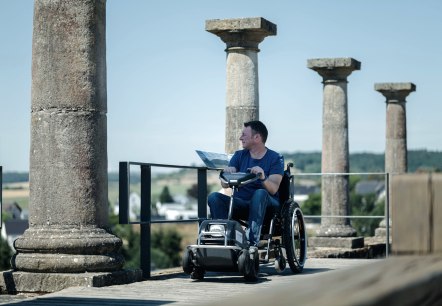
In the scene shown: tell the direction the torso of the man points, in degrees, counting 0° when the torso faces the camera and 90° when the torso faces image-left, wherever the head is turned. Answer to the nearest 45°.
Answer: approximately 45°

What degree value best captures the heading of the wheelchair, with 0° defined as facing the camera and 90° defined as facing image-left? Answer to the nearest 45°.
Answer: approximately 45°

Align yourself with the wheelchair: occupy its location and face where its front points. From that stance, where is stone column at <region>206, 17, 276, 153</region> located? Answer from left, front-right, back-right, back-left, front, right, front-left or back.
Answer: back-right

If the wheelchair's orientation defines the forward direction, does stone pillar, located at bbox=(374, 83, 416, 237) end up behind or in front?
behind

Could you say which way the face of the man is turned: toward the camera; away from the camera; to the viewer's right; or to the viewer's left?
to the viewer's left
